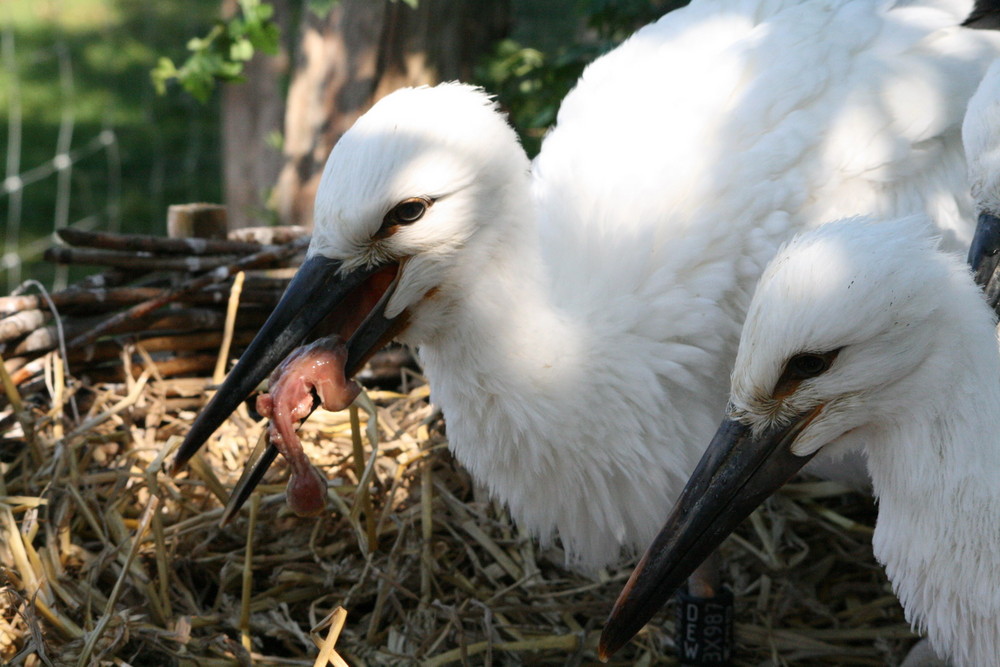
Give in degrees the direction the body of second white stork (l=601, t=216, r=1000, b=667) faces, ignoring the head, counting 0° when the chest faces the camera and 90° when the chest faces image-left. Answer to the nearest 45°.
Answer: approximately 90°

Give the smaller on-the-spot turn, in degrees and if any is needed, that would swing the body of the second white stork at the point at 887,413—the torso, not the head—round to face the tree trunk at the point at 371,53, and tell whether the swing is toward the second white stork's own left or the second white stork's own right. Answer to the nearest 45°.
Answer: approximately 45° to the second white stork's own right

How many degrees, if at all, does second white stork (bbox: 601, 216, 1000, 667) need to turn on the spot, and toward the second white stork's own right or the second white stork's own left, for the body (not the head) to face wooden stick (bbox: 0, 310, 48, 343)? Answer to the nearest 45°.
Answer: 0° — it already faces it
